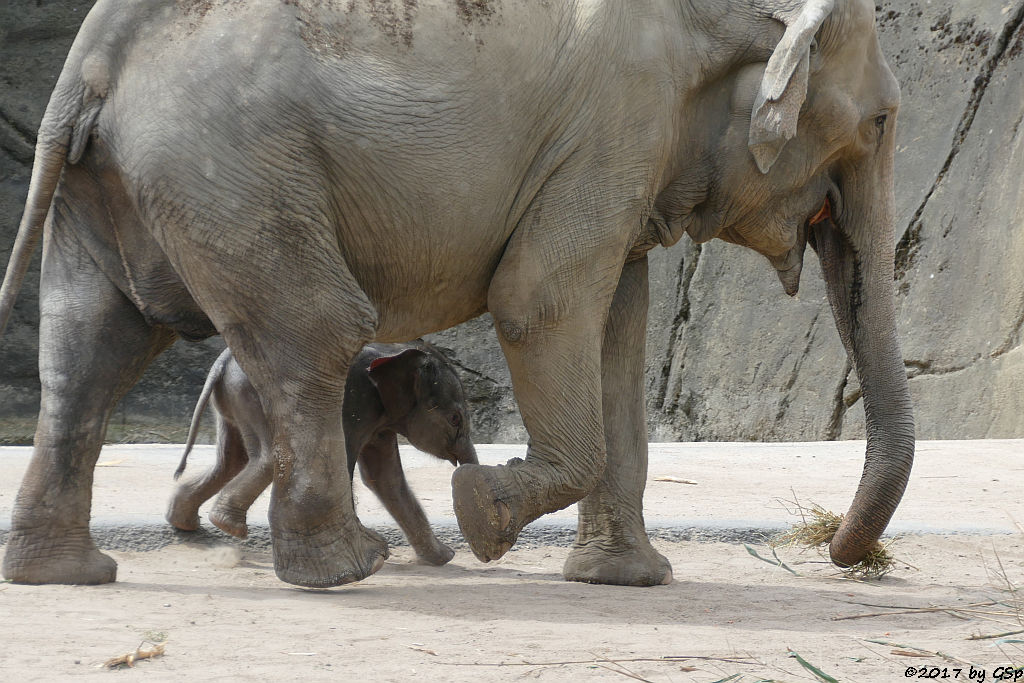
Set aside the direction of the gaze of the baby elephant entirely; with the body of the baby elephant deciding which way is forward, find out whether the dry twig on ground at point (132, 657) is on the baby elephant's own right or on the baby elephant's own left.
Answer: on the baby elephant's own right

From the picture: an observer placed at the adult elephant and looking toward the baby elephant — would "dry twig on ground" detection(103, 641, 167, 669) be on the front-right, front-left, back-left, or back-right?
back-left

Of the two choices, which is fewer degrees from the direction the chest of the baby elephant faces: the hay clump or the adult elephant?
the hay clump

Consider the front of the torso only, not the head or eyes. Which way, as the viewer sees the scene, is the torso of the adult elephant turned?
to the viewer's right

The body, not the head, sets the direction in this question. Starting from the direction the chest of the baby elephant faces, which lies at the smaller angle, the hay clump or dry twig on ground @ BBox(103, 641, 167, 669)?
the hay clump

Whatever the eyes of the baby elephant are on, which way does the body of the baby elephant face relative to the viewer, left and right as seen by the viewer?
facing to the right of the viewer

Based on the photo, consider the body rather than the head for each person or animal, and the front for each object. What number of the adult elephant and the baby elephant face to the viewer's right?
2

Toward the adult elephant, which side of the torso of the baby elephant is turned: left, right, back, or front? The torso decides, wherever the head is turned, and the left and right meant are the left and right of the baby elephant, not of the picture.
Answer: right

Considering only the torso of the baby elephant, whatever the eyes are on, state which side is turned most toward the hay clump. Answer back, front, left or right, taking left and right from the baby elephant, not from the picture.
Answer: front

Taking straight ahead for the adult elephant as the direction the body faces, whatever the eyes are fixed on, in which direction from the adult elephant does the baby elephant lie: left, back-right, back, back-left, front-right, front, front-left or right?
left
